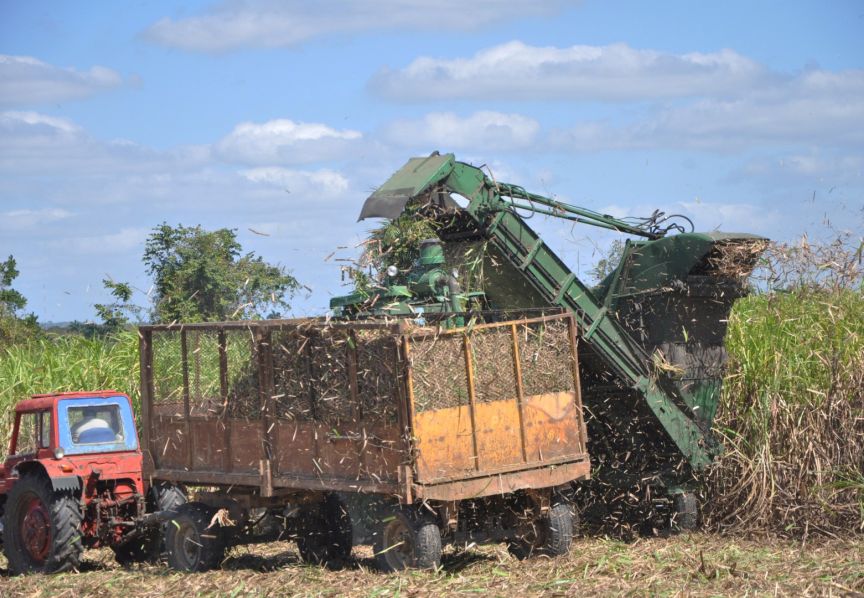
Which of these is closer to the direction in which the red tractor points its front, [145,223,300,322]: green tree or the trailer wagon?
the green tree

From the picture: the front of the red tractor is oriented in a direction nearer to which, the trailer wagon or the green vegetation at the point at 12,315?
the green vegetation

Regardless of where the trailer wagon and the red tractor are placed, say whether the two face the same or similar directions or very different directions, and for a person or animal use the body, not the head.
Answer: same or similar directions

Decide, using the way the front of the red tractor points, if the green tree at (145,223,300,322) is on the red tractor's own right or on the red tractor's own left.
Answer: on the red tractor's own right

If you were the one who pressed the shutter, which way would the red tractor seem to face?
facing away from the viewer and to the left of the viewer

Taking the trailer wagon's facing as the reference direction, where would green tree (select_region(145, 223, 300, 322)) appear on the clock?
The green tree is roughly at 1 o'clock from the trailer wagon.

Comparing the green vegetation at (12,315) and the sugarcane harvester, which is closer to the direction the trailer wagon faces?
the green vegetation

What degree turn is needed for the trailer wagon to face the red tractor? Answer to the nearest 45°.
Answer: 0° — it already faces it

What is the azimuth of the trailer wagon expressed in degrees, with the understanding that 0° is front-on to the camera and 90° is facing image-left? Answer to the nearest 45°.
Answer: approximately 135°

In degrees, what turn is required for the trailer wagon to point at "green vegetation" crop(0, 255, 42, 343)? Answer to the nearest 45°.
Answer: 0° — it already faces it

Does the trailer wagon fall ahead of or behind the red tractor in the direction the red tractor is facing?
behind

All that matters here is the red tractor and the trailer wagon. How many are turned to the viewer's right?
0

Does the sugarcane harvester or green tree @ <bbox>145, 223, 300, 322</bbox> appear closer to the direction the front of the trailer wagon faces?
the green tree
